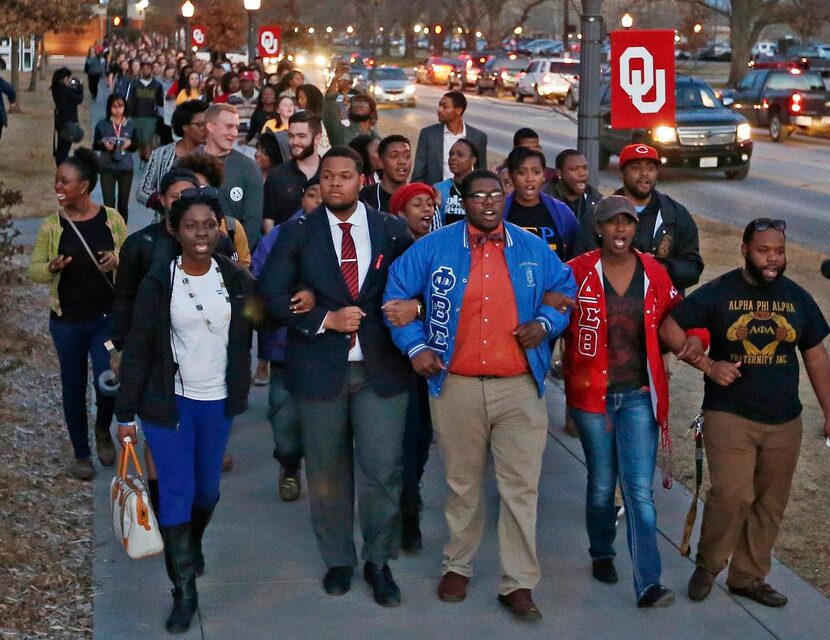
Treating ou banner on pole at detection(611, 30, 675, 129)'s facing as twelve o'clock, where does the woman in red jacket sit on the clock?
The woman in red jacket is roughly at 12 o'clock from the ou banner on pole.

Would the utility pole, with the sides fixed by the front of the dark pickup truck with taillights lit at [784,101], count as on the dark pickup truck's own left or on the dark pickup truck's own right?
on the dark pickup truck's own left

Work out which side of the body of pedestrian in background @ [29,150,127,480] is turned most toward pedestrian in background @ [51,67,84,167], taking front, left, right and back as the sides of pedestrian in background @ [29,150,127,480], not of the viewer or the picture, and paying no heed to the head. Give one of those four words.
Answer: back

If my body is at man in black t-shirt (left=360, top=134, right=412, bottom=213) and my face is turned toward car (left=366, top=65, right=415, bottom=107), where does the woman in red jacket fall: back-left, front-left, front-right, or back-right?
back-right

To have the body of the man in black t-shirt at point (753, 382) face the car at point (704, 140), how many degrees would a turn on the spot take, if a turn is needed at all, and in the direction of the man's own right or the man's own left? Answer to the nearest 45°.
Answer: approximately 180°

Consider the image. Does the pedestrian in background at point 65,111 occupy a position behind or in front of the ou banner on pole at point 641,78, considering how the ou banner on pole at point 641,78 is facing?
behind

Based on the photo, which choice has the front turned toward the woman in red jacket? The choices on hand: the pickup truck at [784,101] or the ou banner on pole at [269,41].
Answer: the ou banner on pole

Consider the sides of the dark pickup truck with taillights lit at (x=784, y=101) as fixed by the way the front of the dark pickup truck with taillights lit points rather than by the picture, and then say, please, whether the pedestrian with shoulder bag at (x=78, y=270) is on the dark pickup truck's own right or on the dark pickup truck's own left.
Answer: on the dark pickup truck's own left

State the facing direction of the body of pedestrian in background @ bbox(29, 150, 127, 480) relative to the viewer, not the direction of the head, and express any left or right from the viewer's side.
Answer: facing the viewer

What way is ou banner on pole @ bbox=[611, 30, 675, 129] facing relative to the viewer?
toward the camera

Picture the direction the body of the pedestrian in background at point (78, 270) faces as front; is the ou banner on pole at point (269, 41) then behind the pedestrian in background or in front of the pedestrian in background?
behind

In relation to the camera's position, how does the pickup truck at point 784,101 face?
facing away from the viewer and to the left of the viewer

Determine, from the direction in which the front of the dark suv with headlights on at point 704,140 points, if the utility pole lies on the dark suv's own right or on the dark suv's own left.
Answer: on the dark suv's own right

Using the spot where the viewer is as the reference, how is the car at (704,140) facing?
facing the viewer and to the right of the viewer
